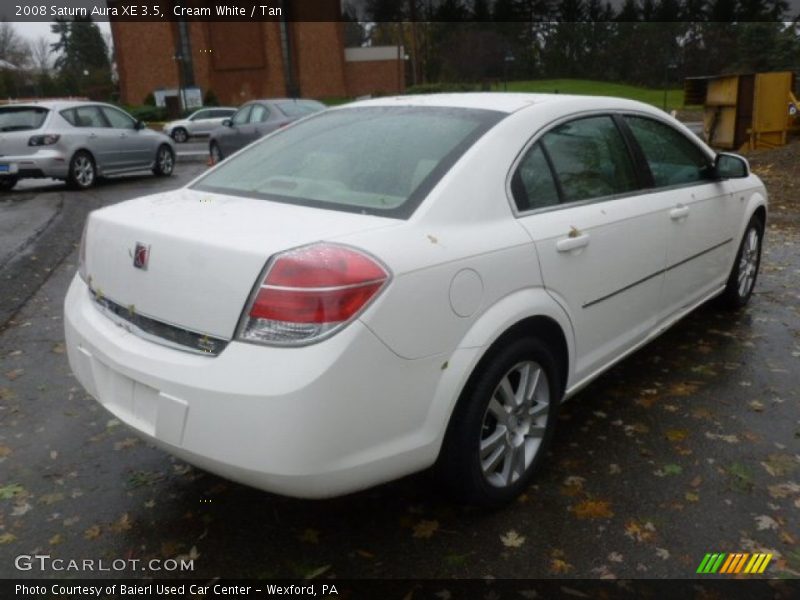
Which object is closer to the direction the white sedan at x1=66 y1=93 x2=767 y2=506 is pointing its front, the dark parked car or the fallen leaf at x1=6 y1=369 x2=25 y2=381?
the dark parked car

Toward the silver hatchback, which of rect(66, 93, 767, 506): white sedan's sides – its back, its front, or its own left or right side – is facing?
left

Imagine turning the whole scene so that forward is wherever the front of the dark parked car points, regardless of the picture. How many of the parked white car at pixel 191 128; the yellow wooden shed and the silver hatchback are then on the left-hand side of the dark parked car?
1

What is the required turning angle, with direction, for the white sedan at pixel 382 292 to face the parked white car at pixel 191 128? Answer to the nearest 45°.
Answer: approximately 45° to its left

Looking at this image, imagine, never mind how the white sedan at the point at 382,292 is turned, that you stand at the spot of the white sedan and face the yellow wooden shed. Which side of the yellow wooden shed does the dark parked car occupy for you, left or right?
left

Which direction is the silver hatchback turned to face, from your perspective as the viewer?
facing away from the viewer and to the right of the viewer

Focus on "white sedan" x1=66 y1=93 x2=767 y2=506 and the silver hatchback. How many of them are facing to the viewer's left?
0

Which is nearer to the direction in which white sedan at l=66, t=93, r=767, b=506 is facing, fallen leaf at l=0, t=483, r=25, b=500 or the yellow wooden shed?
the yellow wooden shed

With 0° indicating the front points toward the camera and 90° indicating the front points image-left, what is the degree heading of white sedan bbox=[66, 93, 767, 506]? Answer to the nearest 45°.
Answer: approximately 225°

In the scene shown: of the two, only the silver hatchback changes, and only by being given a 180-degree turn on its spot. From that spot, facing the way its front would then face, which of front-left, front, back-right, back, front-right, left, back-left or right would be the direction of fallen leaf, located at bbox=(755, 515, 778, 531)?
front-left

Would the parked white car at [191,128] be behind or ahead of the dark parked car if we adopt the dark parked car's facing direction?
ahead
